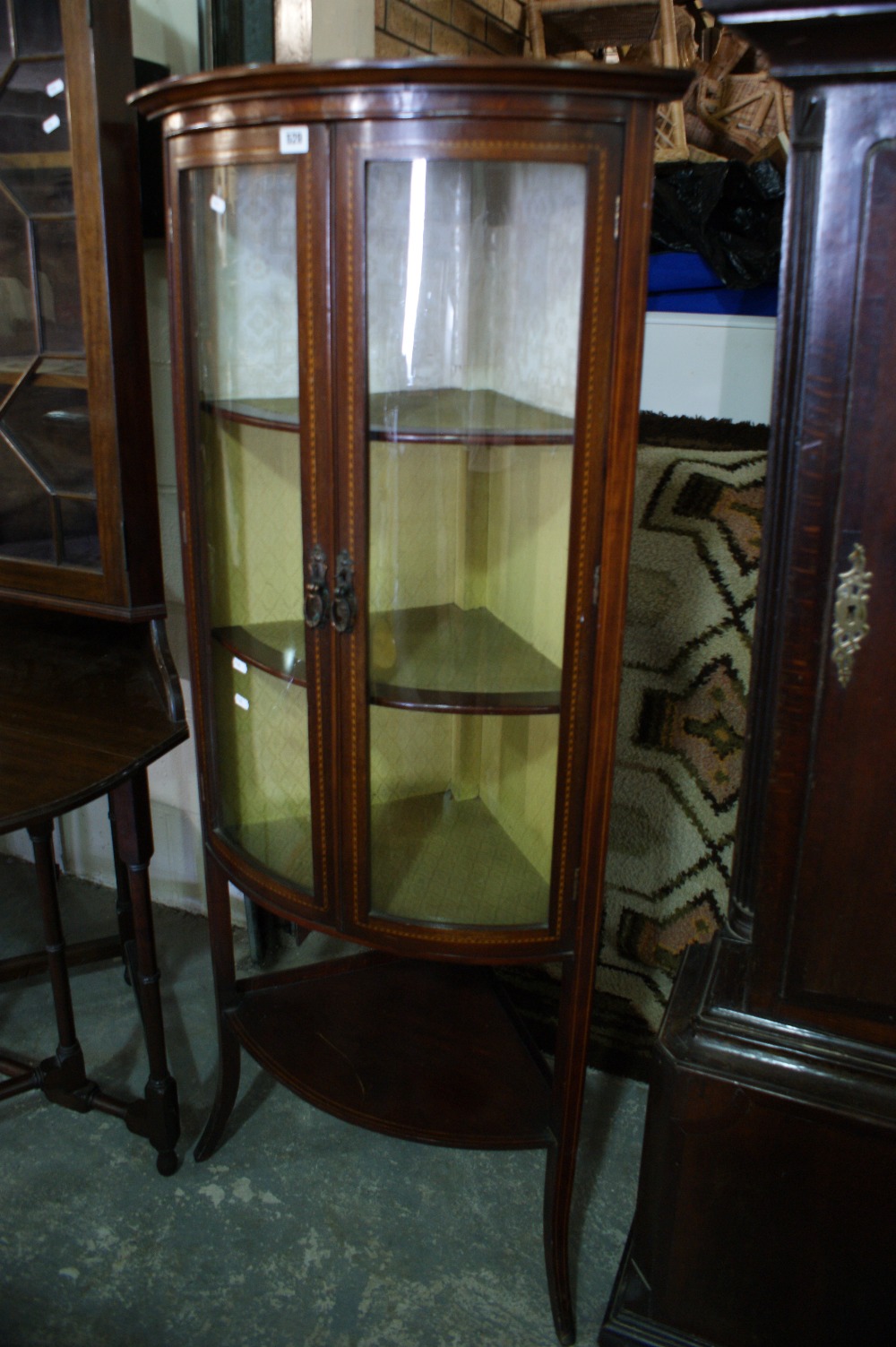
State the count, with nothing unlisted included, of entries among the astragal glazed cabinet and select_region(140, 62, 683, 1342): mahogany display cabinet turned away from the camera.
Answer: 0

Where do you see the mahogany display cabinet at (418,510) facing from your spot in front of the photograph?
facing the viewer and to the left of the viewer

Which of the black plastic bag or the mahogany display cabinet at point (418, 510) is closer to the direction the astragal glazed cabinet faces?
the mahogany display cabinet

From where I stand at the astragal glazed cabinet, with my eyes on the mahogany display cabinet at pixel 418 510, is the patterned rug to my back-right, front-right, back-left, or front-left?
front-left

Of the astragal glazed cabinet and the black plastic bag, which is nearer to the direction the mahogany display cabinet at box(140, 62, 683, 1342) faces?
the astragal glazed cabinet

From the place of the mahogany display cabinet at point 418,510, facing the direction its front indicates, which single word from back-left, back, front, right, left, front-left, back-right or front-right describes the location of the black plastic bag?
back

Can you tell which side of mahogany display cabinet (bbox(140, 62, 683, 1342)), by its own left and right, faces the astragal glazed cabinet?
right

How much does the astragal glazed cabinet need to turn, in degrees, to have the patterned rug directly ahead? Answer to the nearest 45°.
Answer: approximately 135° to its left

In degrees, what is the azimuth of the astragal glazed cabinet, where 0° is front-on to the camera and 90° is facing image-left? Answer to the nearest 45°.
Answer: approximately 45°

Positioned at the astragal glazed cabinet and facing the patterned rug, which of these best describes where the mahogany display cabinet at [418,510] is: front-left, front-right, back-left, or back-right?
front-right

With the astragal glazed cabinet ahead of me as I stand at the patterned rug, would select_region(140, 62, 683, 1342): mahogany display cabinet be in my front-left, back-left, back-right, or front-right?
front-left
